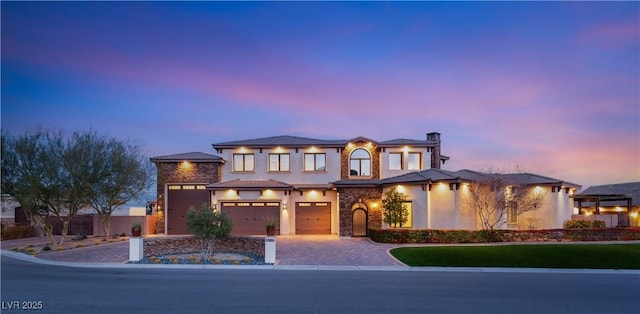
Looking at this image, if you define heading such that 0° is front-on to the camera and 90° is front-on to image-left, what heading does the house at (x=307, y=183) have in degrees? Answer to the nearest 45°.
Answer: approximately 0°

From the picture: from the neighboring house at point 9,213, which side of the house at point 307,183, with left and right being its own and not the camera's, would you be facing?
right

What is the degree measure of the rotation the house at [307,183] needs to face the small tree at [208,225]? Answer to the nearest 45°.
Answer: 0° — it already faces it

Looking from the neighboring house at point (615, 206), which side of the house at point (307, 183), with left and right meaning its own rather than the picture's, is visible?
left

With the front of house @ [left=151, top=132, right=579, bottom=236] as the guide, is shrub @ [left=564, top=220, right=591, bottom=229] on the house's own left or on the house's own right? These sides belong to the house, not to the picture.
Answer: on the house's own left

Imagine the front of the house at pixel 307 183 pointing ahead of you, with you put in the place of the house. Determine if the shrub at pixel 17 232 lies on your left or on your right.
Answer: on your right
